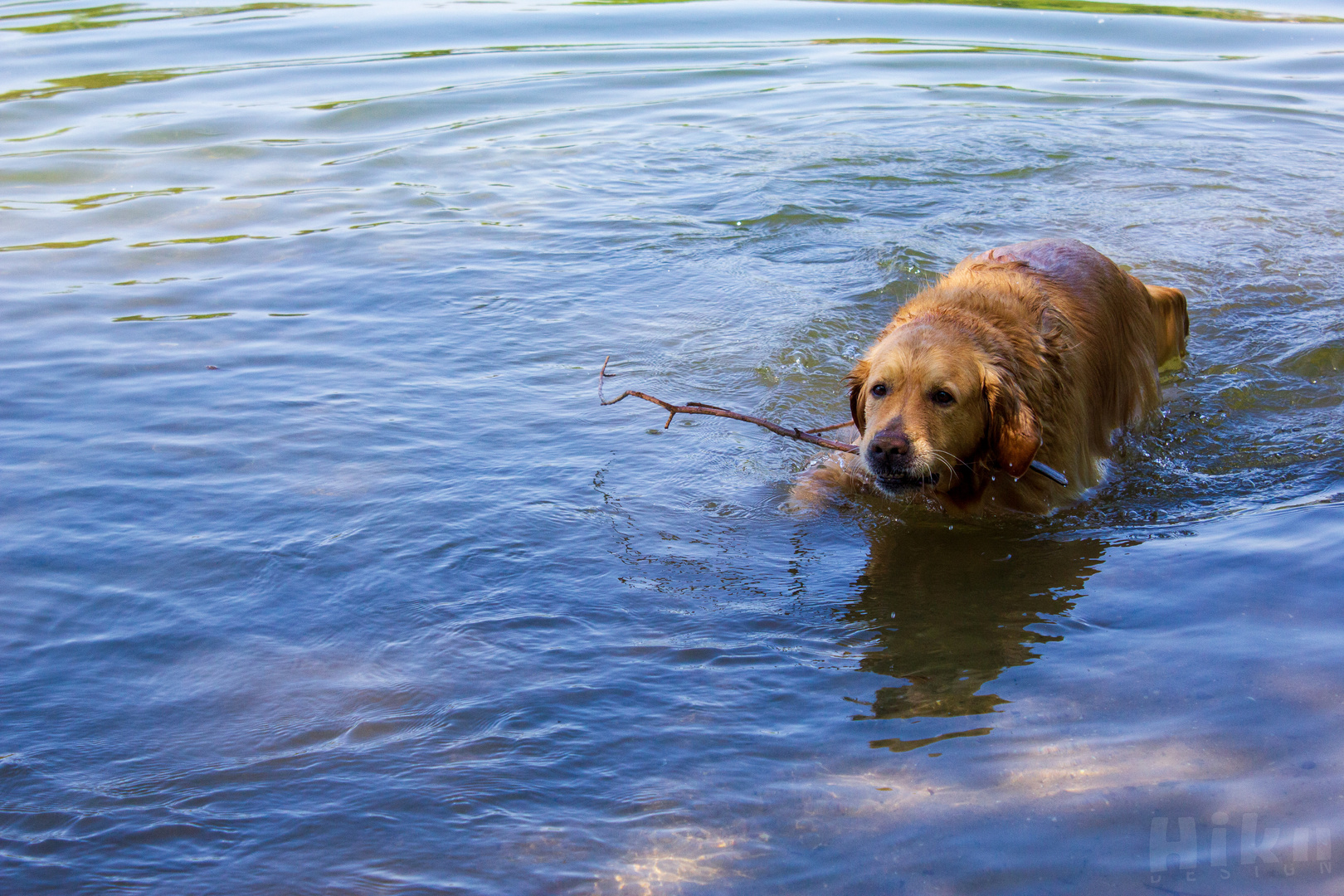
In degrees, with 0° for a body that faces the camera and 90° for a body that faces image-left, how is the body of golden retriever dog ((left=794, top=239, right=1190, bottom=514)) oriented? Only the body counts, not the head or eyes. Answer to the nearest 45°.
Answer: approximately 45°
